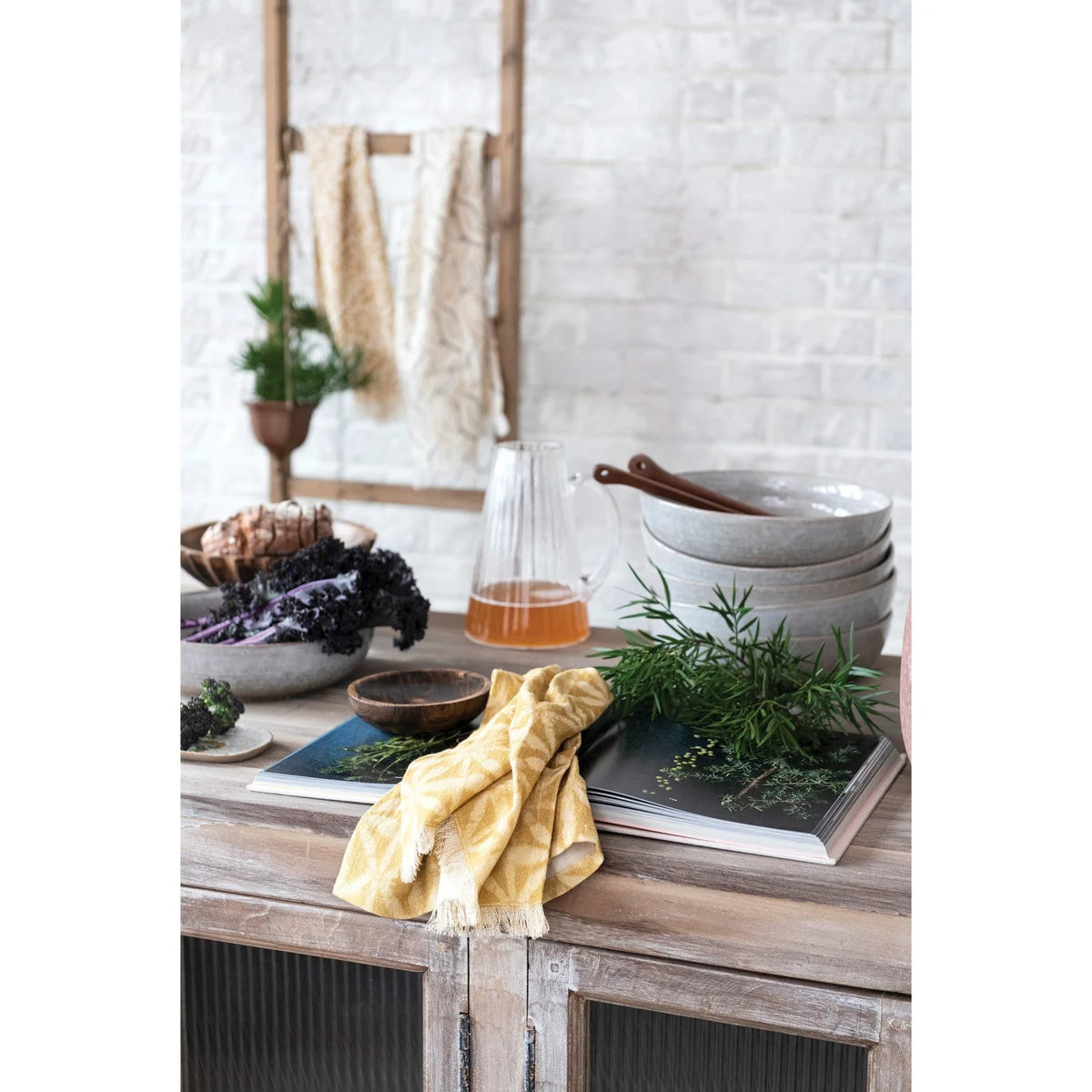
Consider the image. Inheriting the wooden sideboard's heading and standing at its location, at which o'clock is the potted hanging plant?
The potted hanging plant is roughly at 4 o'clock from the wooden sideboard.

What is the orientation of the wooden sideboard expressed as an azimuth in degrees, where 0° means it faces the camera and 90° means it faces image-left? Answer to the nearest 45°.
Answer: approximately 45°

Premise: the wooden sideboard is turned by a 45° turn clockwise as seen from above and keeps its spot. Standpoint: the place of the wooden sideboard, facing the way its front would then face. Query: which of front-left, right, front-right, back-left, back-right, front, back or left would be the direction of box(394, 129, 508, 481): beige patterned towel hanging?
right
